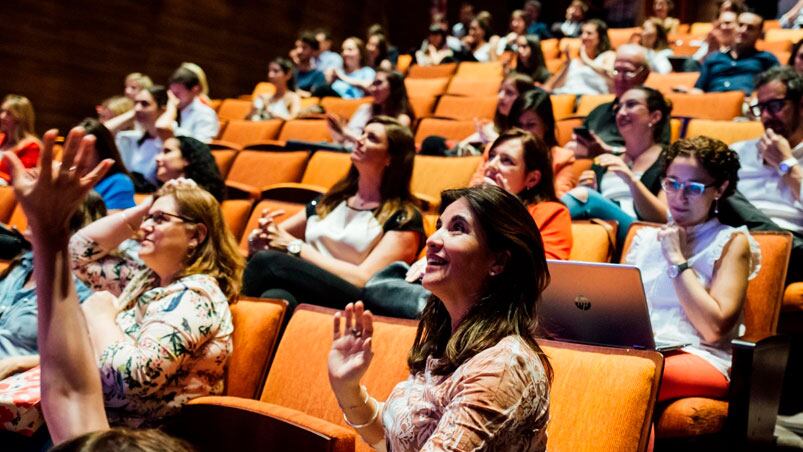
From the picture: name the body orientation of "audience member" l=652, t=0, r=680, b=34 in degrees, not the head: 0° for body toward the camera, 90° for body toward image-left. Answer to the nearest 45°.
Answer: approximately 45°

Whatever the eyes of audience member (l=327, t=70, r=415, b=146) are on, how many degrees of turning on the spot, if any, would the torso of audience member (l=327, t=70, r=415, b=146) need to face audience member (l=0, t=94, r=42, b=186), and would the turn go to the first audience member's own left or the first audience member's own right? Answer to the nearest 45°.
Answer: approximately 45° to the first audience member's own right

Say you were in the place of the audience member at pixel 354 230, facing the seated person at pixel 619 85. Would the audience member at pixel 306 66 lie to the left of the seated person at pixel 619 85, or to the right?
left

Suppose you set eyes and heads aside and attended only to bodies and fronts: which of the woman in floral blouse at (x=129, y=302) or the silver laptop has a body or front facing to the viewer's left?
the woman in floral blouse

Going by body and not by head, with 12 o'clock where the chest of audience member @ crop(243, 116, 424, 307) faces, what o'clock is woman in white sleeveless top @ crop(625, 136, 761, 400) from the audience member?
The woman in white sleeveless top is roughly at 9 o'clock from the audience member.

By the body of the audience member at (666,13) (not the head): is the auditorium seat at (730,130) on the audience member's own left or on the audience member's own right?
on the audience member's own left

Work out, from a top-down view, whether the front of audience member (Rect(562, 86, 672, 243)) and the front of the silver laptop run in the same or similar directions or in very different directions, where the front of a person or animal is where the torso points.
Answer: very different directions

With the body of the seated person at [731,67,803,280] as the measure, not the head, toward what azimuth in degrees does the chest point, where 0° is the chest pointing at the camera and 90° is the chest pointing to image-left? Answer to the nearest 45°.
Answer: approximately 45°

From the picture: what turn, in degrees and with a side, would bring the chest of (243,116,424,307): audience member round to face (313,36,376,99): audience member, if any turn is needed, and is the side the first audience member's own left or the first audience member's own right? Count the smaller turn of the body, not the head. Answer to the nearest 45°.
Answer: approximately 135° to the first audience member's own right

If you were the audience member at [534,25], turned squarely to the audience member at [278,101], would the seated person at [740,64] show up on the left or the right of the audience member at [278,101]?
left

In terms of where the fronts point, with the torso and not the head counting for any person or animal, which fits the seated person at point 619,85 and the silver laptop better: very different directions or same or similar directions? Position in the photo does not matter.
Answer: very different directions

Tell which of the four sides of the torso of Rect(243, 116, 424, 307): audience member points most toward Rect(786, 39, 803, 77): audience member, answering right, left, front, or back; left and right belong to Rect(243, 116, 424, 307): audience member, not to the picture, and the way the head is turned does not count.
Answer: back
